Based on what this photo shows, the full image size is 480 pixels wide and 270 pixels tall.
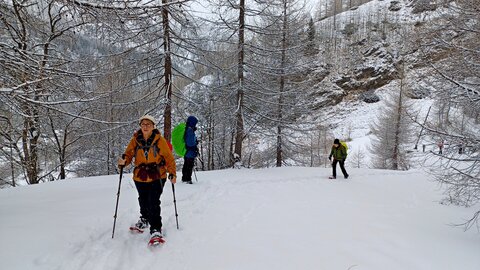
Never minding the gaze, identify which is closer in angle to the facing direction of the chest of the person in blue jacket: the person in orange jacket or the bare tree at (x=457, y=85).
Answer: the bare tree

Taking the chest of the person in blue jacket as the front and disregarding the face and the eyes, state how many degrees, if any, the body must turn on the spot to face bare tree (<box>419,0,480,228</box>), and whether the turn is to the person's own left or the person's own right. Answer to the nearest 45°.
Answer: approximately 45° to the person's own right

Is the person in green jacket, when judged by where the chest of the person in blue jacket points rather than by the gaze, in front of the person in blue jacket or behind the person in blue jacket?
in front

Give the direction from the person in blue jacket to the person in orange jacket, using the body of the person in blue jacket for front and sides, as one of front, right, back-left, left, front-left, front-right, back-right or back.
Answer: right
